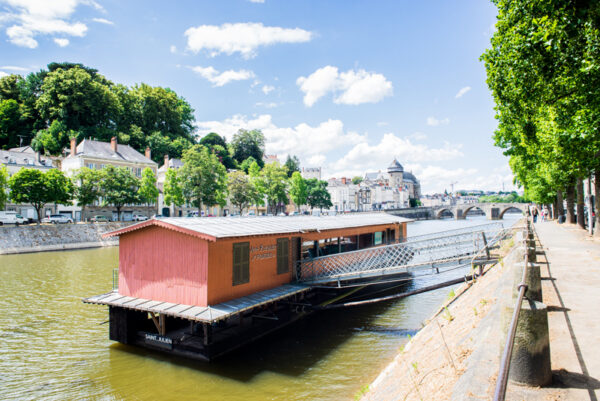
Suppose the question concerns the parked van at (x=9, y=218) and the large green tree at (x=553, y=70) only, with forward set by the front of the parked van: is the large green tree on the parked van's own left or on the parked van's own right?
on the parked van's own right

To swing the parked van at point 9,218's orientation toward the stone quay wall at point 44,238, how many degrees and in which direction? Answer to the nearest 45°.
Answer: approximately 45° to its right

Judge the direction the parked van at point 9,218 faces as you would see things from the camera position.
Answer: facing to the right of the viewer

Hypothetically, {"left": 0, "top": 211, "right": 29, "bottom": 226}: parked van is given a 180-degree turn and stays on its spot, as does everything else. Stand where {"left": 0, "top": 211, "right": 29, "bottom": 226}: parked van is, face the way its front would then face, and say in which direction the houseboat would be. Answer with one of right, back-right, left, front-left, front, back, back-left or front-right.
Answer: left
